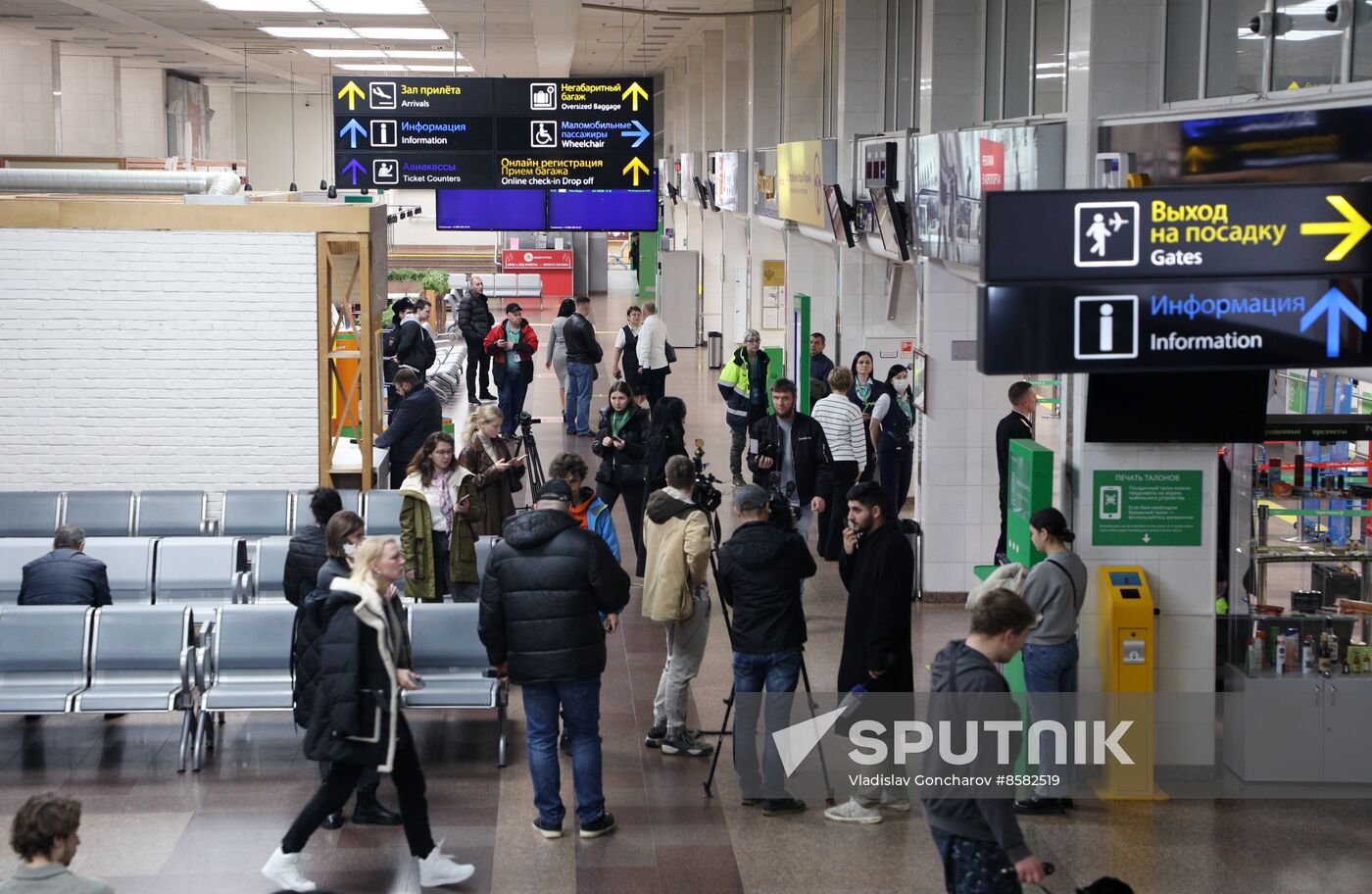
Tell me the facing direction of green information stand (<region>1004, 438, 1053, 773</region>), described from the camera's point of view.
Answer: facing the viewer and to the left of the viewer

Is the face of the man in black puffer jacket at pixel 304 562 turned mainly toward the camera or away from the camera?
away from the camera

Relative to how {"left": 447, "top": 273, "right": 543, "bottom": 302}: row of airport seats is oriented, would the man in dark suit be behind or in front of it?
in front

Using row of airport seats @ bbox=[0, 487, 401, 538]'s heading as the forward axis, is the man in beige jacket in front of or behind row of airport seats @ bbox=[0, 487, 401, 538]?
in front

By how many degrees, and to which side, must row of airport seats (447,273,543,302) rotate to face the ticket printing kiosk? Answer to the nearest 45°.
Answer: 0° — it already faces it

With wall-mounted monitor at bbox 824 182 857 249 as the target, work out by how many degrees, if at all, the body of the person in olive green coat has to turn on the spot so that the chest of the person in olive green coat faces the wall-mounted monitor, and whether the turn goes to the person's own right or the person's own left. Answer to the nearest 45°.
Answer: approximately 90° to the person's own left

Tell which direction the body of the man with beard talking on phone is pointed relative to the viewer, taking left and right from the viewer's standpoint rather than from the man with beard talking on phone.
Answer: facing to the left of the viewer

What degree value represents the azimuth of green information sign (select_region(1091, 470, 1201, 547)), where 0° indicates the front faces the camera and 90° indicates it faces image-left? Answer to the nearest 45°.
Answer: approximately 0°

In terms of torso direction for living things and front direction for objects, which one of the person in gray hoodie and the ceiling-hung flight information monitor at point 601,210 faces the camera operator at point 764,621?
the ceiling-hung flight information monitor

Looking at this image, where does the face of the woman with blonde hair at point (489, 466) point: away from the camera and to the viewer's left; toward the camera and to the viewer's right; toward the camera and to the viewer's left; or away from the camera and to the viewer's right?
toward the camera and to the viewer's right

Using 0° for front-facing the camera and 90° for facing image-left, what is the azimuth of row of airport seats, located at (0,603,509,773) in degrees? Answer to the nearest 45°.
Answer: approximately 0°

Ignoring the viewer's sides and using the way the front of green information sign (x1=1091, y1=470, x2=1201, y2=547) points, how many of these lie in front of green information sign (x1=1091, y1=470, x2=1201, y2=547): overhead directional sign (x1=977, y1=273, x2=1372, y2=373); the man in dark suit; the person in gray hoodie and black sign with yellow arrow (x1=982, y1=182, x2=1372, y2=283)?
3

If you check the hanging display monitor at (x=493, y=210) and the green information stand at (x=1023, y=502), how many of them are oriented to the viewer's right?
0

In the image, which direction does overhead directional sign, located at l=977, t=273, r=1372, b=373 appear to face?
toward the camera

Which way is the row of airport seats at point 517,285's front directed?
toward the camera
